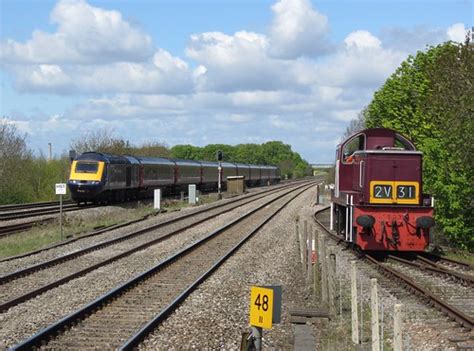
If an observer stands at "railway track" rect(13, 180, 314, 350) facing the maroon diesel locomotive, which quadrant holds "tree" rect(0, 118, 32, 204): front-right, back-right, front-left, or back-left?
front-left

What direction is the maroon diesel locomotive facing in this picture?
toward the camera

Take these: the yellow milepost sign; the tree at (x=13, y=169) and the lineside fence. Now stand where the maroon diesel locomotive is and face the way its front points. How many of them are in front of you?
2

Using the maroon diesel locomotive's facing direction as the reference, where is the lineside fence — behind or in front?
in front

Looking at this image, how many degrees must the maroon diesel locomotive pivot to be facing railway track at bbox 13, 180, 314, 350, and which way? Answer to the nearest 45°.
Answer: approximately 45° to its right

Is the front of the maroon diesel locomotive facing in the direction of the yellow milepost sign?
yes

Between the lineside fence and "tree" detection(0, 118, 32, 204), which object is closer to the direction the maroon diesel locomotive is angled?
the lineside fence

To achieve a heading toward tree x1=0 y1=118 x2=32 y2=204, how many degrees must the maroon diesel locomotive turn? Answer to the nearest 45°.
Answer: approximately 135° to its right
